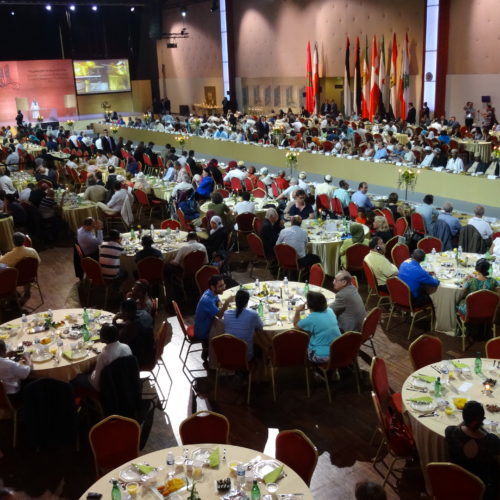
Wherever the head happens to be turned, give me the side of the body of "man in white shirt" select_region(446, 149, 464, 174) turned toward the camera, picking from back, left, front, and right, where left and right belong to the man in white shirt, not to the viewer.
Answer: front

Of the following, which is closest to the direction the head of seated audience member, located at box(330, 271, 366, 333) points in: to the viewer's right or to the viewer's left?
to the viewer's left

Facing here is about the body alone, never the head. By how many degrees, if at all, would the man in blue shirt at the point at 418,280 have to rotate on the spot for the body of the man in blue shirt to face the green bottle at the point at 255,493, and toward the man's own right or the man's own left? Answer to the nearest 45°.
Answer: approximately 135° to the man's own right

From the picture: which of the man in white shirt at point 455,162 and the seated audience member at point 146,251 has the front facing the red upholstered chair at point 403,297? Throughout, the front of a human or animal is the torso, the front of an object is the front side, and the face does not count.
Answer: the man in white shirt

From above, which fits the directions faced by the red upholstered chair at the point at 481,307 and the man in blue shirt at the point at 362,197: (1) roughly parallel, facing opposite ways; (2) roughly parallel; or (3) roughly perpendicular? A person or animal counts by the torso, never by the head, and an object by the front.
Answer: roughly perpendicular

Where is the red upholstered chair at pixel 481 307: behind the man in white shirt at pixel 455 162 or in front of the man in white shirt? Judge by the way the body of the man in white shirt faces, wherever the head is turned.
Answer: in front

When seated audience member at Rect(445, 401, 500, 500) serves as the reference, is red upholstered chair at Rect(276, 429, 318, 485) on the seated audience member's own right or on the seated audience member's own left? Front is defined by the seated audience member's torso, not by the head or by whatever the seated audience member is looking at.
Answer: on the seated audience member's own left

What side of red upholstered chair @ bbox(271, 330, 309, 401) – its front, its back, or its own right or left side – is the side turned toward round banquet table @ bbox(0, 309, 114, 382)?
left

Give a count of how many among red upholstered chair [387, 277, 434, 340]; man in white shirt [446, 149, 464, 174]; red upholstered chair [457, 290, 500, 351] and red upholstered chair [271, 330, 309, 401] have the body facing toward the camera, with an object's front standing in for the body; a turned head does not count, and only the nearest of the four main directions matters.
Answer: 1

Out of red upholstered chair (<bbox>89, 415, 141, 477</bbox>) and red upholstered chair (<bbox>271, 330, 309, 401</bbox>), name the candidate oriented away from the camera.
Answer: red upholstered chair (<bbox>271, 330, 309, 401</bbox>)

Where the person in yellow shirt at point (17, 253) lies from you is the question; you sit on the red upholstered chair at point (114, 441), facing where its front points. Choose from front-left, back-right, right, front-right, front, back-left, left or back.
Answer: back-left

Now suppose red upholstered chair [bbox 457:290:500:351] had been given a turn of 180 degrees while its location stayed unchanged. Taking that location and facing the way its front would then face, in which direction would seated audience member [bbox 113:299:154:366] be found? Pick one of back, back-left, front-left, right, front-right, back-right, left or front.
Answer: right

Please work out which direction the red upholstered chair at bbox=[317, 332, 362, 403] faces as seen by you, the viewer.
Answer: facing away from the viewer and to the left of the viewer

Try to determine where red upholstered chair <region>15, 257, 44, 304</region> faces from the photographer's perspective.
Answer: facing away from the viewer and to the left of the viewer

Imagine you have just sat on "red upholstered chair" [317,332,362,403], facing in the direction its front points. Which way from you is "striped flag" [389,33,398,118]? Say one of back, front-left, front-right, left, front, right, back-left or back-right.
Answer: front-right

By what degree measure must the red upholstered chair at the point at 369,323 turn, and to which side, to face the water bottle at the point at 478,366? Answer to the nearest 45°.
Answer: approximately 180°

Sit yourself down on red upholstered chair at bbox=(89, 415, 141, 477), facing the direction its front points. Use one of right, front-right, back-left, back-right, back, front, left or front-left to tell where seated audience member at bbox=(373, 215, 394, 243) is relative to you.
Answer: left
